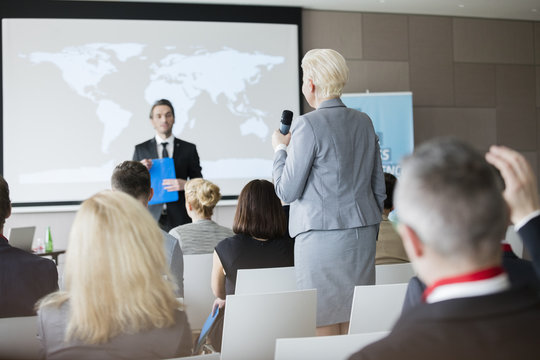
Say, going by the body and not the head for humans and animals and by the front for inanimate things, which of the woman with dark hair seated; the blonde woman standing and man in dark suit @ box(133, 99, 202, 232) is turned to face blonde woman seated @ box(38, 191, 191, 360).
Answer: the man in dark suit

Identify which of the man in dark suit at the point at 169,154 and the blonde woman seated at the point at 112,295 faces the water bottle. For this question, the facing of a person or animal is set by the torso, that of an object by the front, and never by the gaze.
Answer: the blonde woman seated

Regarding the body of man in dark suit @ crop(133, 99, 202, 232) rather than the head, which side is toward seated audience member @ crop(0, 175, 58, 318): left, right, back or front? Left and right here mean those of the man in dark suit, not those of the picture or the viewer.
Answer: front

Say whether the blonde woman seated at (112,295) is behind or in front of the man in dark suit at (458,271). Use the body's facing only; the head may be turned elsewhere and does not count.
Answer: in front

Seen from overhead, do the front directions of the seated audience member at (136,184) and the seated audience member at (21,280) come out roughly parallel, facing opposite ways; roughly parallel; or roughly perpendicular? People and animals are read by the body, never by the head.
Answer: roughly parallel

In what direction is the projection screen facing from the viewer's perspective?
toward the camera

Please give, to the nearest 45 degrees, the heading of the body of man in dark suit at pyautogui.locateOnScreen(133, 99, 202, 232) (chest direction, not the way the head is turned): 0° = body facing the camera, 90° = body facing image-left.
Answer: approximately 0°

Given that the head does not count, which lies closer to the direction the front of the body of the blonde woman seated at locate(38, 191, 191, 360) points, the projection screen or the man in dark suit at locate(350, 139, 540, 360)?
the projection screen

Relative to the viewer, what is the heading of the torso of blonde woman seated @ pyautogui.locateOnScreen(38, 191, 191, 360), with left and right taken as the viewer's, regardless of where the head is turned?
facing away from the viewer

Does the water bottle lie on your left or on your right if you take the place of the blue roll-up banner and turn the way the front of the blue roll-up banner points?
on your right

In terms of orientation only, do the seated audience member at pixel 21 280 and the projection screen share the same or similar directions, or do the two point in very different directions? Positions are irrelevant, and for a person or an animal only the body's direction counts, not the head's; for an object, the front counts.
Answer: very different directions

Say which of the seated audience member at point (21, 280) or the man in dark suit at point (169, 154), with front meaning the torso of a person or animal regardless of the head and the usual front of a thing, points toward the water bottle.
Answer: the seated audience member

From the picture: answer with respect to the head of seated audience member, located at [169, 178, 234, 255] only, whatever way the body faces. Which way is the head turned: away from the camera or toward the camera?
away from the camera

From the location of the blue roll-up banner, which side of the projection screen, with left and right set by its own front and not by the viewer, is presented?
left

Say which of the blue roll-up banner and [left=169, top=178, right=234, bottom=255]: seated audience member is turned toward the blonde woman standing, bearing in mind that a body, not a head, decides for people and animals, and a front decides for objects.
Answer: the blue roll-up banner

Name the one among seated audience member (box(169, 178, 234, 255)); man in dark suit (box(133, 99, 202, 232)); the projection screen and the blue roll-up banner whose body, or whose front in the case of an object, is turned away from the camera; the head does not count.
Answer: the seated audience member

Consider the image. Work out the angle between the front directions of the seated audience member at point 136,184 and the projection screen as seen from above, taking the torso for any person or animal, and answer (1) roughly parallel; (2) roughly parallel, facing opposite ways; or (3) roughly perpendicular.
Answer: roughly parallel, facing opposite ways

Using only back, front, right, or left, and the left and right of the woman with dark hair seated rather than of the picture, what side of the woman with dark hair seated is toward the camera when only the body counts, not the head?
back

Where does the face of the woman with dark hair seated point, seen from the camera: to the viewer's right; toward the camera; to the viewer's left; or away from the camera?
away from the camera

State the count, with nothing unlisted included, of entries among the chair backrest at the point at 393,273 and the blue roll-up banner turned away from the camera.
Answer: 1

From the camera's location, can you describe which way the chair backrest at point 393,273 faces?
facing away from the viewer

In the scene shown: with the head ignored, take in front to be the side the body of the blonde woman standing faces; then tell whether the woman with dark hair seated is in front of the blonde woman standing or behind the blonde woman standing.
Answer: in front

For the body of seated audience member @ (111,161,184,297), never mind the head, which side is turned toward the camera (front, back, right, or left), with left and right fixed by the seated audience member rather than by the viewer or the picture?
back

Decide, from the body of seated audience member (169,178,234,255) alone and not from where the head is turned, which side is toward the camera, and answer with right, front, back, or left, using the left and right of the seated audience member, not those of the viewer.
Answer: back

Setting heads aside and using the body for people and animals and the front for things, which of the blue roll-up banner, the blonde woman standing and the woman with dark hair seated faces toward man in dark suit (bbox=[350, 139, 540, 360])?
the blue roll-up banner
